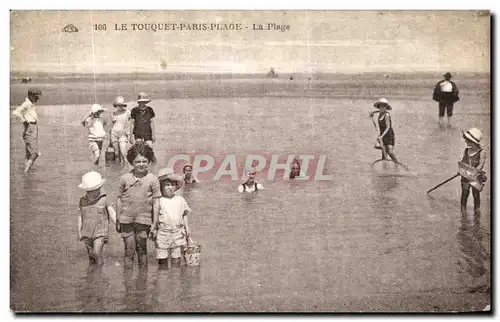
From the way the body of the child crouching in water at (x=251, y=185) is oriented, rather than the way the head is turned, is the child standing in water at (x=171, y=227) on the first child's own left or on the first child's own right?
on the first child's own right

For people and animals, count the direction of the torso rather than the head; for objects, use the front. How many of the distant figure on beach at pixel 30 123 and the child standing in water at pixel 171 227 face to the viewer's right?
1

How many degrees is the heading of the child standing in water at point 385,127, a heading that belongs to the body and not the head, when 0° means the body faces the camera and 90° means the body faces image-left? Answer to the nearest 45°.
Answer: approximately 45°

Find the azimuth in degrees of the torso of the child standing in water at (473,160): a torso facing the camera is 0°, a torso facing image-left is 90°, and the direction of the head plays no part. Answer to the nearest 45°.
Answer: approximately 45°

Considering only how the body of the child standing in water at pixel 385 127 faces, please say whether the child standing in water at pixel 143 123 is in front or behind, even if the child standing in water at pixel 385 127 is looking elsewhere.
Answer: in front

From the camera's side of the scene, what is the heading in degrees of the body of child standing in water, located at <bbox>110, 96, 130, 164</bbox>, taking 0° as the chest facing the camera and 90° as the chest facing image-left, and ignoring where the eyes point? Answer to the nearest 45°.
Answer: approximately 0°
